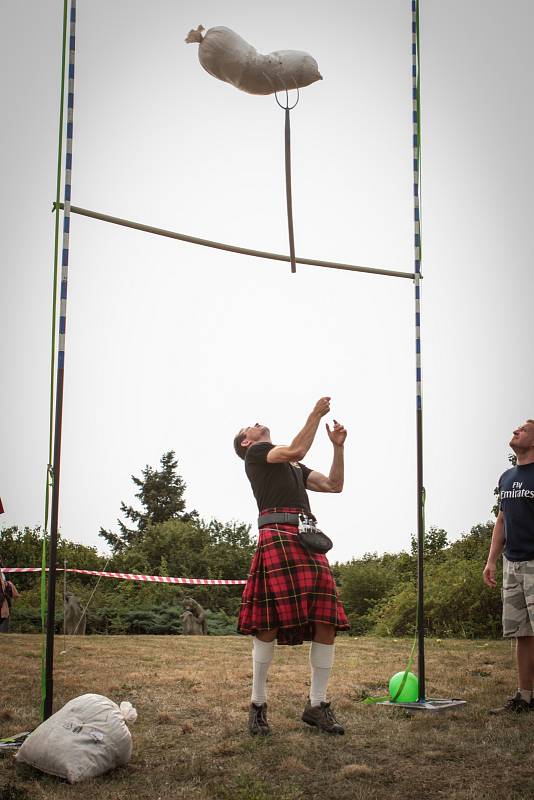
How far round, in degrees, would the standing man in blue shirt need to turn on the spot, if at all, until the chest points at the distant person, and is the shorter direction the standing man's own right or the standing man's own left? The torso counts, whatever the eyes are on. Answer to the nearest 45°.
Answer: approximately 45° to the standing man's own right

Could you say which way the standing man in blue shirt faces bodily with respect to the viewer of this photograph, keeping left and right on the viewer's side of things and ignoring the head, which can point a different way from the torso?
facing the viewer and to the left of the viewer

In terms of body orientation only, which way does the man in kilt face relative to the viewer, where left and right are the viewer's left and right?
facing the viewer and to the right of the viewer

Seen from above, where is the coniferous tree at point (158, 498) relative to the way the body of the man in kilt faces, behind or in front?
behind

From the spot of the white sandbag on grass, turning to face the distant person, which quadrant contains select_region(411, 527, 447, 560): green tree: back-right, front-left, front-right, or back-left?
front-right

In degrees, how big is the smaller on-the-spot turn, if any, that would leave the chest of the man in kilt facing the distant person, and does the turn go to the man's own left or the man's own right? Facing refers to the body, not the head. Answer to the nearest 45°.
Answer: approximately 180°

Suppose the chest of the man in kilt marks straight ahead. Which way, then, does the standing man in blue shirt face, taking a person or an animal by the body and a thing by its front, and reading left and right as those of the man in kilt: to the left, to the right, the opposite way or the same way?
to the right

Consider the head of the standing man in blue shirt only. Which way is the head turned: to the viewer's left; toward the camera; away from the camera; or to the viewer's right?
to the viewer's left

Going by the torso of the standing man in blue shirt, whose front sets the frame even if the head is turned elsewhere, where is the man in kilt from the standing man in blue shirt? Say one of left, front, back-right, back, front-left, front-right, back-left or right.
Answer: front

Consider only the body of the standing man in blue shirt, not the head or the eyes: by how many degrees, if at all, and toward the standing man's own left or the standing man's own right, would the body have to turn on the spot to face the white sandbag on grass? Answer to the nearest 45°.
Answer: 0° — they already face it

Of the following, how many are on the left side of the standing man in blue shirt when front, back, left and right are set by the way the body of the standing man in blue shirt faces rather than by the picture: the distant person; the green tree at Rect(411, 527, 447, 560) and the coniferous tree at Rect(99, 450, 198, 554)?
0

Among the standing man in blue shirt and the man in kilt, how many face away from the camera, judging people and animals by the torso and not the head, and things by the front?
0
